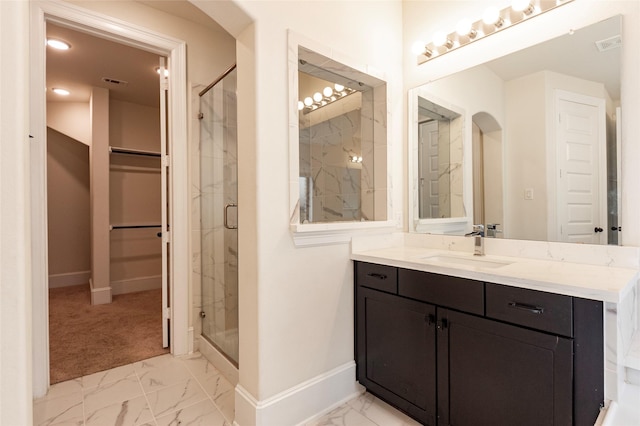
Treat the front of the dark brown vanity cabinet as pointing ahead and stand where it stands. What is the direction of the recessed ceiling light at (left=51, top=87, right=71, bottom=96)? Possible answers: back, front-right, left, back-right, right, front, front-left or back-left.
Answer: front-right

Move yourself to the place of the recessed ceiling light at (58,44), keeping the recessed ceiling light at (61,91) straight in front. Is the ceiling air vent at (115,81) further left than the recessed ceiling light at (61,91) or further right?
right

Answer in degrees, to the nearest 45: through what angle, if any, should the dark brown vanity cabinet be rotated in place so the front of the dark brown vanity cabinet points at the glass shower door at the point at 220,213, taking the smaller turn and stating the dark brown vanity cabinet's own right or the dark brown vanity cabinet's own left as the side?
approximately 45° to the dark brown vanity cabinet's own right

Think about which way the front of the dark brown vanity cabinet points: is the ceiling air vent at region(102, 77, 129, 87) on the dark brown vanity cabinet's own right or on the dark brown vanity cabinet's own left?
on the dark brown vanity cabinet's own right

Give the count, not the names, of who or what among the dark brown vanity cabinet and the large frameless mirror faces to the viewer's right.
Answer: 0

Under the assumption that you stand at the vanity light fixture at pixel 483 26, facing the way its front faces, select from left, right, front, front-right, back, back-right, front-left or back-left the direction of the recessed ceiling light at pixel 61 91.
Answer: front-right

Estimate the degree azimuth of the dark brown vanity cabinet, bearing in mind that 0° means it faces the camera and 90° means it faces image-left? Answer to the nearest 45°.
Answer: approximately 45°

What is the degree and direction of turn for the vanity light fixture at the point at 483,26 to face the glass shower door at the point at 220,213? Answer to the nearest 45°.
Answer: approximately 45° to its right
